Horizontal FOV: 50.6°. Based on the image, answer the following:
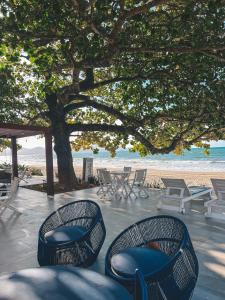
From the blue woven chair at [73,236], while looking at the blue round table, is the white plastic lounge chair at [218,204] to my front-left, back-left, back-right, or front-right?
back-left

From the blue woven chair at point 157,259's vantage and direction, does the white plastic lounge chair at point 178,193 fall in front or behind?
behind

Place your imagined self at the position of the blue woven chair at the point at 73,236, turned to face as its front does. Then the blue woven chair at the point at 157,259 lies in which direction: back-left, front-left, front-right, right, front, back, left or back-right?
left

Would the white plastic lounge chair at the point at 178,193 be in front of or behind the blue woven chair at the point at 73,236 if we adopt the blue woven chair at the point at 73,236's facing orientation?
behind

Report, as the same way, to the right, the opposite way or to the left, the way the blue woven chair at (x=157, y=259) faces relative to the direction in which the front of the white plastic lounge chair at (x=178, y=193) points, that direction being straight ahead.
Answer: the opposite way

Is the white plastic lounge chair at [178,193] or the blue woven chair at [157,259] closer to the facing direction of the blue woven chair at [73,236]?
the blue woven chair

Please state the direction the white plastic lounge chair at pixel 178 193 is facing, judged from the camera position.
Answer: facing away from the viewer and to the right of the viewer

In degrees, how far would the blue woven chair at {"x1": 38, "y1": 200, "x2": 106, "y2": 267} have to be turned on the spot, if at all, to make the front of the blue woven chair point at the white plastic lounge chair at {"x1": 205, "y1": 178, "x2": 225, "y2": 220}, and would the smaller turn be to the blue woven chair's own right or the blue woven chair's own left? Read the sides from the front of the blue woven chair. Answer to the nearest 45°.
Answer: approximately 180°

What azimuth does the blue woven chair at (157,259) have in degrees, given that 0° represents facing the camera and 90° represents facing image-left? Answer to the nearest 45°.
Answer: approximately 45°

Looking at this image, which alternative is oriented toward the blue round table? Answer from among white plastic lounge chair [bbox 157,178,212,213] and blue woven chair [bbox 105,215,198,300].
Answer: the blue woven chair

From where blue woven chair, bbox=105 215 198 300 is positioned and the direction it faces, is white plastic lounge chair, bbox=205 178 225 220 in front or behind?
behind

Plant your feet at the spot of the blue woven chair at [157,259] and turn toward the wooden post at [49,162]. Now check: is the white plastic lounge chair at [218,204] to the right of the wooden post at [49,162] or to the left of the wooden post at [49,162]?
right
